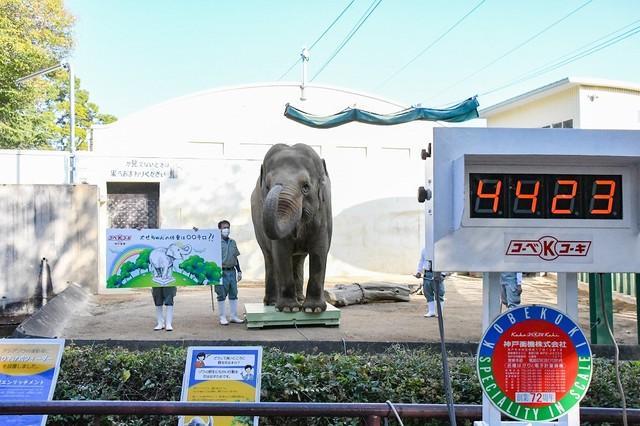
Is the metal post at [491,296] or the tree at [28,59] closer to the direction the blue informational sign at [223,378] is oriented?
the metal post

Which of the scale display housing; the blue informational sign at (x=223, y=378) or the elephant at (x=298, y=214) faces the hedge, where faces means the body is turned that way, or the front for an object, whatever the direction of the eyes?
the elephant

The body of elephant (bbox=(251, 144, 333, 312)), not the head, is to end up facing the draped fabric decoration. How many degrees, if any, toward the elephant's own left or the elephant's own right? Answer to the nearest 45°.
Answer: approximately 180°

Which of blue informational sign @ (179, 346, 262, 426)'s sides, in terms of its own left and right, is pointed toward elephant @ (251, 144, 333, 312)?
back

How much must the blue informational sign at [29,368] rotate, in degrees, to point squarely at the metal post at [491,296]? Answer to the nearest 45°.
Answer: approximately 45° to its left

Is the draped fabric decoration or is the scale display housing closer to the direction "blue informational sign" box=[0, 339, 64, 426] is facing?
the scale display housing

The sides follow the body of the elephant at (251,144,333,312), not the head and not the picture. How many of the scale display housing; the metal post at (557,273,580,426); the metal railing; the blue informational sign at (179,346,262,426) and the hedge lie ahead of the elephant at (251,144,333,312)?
5

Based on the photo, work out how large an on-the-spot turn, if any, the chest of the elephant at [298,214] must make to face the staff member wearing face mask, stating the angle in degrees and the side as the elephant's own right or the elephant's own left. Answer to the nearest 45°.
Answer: approximately 135° to the elephant's own right

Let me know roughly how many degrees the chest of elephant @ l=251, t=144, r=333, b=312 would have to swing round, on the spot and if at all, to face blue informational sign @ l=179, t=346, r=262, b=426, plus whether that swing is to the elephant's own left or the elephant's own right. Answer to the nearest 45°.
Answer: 0° — it already faces it

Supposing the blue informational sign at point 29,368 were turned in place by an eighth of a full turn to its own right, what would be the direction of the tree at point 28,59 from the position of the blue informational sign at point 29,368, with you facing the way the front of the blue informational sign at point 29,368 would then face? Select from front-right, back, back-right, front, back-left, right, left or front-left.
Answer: back-right

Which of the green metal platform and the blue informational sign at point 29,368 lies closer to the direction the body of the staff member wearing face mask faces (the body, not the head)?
the blue informational sign

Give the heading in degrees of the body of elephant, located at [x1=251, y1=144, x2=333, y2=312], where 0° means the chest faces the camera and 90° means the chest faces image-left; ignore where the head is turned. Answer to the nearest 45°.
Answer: approximately 0°
